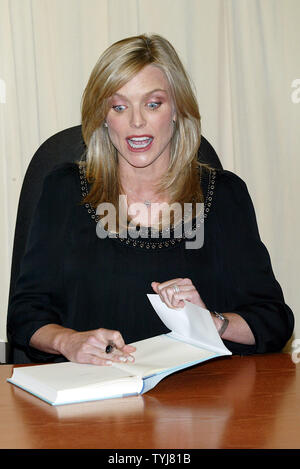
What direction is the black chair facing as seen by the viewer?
toward the camera

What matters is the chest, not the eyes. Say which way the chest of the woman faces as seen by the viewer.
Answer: toward the camera

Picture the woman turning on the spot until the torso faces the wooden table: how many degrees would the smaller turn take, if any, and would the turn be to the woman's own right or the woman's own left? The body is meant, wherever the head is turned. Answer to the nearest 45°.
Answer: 0° — they already face it

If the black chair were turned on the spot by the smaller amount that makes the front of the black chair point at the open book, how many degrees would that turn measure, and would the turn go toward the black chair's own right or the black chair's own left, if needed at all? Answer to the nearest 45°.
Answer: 0° — it already faces it

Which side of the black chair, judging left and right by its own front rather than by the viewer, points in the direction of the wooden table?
front

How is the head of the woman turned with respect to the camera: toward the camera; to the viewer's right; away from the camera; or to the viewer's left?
toward the camera
